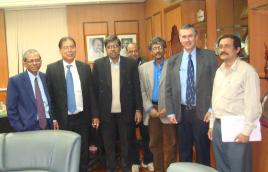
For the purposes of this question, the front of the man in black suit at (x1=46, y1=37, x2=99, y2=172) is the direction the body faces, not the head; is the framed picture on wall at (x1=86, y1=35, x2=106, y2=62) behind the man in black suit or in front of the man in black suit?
behind

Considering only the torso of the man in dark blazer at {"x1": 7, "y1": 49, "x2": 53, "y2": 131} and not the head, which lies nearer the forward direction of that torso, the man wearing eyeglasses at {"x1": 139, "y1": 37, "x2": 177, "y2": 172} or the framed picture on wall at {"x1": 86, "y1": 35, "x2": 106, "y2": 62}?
the man wearing eyeglasses

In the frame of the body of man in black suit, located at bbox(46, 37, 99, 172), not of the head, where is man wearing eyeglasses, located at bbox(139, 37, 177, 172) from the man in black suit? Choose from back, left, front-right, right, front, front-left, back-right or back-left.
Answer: left

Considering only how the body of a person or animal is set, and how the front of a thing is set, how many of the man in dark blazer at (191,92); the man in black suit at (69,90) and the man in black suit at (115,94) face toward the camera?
3

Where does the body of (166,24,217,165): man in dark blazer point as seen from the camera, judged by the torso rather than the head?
toward the camera

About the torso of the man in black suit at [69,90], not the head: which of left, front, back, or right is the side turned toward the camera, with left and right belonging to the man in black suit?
front

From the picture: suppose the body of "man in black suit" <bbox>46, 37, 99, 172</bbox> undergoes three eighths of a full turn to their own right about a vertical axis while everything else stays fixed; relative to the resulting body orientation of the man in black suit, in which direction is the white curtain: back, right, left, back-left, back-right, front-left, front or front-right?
front-right
